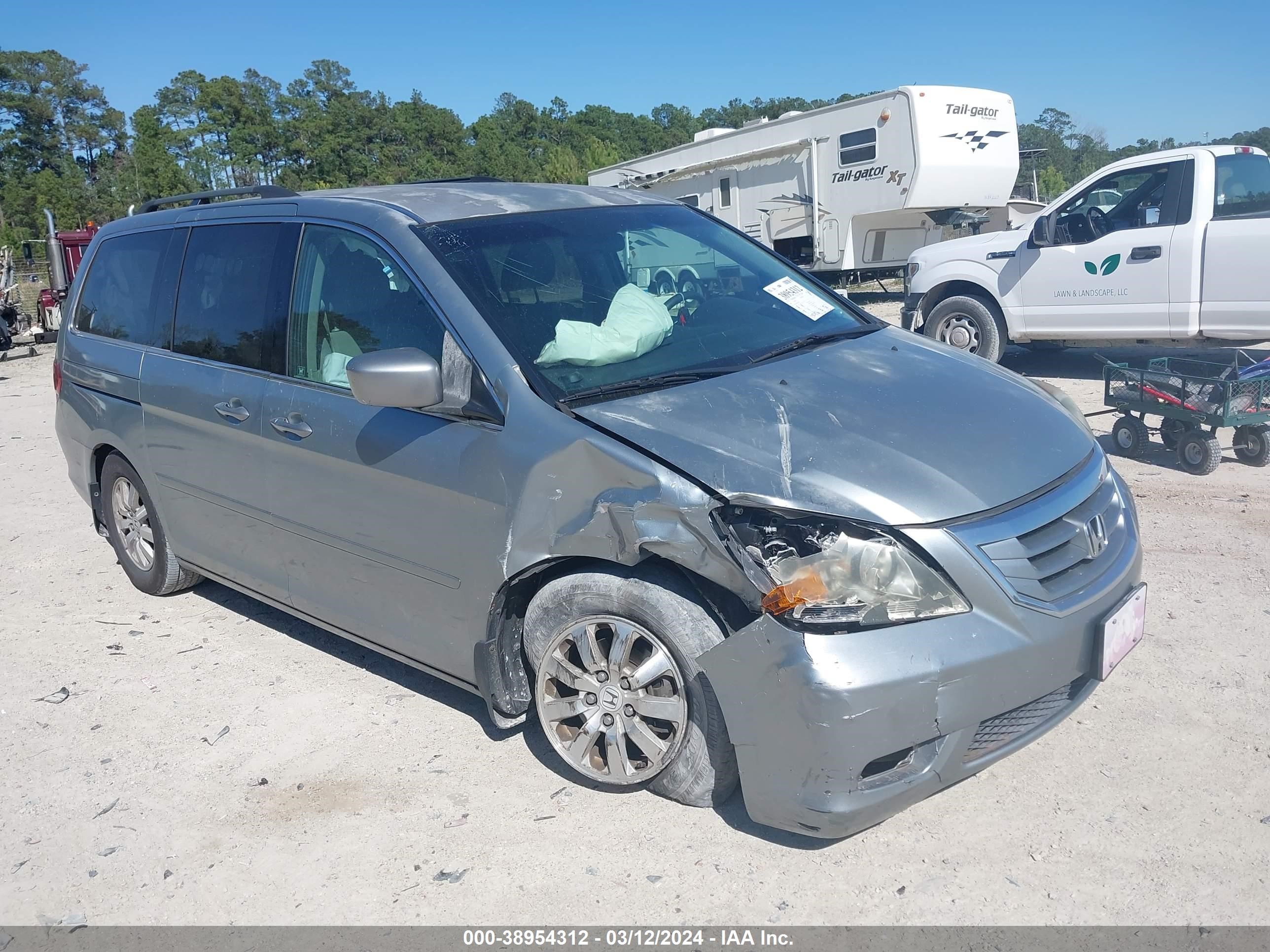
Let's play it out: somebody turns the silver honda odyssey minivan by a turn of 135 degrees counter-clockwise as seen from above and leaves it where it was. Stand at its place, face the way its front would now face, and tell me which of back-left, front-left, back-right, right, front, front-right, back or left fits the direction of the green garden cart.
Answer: front-right

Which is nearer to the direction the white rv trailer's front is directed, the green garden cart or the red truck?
the green garden cart

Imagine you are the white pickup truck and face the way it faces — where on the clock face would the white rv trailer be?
The white rv trailer is roughly at 2 o'clock from the white pickup truck.

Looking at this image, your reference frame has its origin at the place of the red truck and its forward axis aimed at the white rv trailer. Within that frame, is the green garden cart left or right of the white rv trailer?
right

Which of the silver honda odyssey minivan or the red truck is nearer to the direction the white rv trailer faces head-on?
the silver honda odyssey minivan

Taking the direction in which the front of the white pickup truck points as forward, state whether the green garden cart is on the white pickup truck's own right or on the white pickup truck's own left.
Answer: on the white pickup truck's own left

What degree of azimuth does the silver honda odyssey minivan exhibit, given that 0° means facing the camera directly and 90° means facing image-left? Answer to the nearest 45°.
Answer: approximately 315°

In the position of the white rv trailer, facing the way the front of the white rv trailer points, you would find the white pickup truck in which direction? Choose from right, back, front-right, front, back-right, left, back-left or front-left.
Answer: front-right

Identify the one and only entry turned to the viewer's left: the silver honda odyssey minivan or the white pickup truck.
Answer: the white pickup truck

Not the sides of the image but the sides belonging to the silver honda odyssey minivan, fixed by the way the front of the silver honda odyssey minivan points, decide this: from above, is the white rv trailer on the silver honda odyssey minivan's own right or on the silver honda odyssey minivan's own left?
on the silver honda odyssey minivan's own left

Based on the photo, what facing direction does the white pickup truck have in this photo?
to the viewer's left

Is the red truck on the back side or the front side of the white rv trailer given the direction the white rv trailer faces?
on the back side

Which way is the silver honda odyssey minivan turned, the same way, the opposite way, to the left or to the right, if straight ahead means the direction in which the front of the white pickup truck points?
the opposite way
